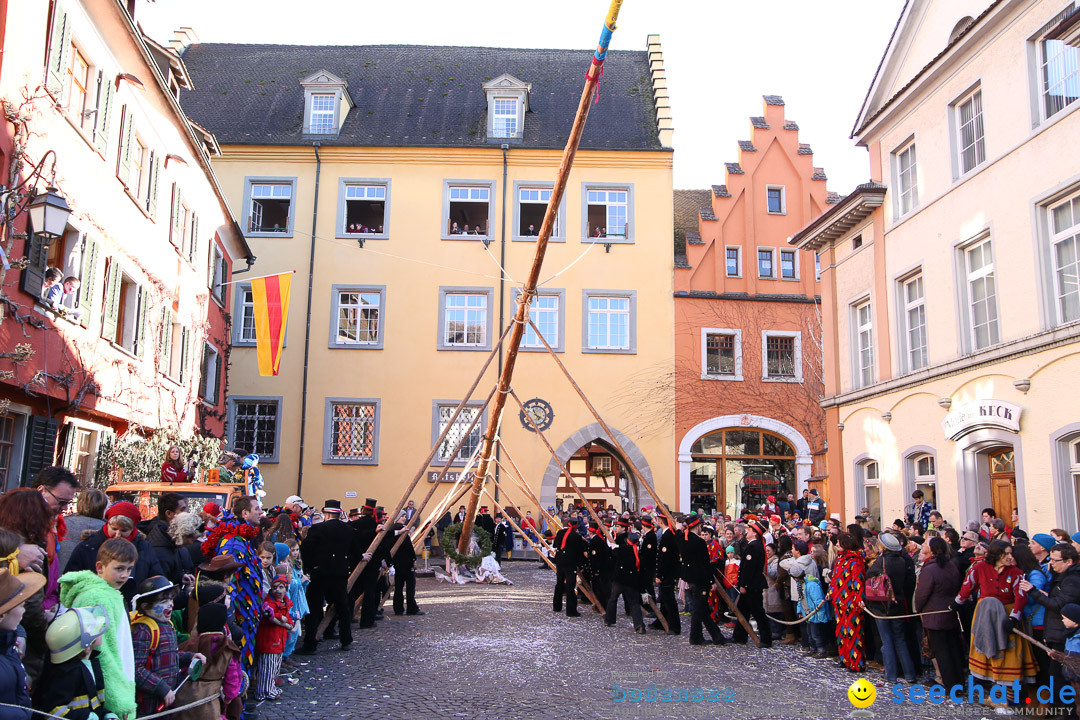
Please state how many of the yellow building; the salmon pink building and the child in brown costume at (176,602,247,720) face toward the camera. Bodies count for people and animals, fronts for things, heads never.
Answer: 2

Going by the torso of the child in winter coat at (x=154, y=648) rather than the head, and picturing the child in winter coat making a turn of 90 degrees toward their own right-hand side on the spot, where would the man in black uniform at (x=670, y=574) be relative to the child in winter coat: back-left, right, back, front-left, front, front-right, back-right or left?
back

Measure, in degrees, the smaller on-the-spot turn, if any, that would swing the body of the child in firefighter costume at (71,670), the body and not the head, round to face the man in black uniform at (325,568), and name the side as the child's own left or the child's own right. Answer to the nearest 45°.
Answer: approximately 45° to the child's own left

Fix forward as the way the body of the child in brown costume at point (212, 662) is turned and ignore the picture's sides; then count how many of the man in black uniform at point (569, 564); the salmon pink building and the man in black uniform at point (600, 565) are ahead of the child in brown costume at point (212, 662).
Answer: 3

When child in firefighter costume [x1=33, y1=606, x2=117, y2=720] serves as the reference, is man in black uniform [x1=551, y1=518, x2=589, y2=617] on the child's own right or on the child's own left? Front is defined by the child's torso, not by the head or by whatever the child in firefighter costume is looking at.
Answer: on the child's own left

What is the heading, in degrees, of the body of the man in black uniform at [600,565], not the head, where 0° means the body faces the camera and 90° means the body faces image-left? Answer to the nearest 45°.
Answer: approximately 90°

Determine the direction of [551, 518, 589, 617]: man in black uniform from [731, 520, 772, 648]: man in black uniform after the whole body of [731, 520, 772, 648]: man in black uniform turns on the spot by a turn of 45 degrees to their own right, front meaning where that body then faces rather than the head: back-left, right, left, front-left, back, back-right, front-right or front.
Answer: front

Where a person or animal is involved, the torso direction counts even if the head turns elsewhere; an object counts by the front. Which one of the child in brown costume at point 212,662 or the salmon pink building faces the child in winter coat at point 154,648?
the salmon pink building

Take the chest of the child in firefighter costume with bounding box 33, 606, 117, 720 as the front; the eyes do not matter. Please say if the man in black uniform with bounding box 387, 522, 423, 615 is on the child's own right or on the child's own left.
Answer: on the child's own left

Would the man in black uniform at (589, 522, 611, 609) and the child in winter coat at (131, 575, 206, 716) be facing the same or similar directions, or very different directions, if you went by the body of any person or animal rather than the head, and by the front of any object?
very different directions

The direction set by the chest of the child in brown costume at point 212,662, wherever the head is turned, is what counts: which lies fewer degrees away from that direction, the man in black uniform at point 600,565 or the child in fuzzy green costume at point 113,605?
the man in black uniform

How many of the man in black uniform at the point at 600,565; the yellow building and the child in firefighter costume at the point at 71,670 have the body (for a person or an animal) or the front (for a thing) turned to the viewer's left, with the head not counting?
1

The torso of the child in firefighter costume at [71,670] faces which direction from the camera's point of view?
to the viewer's right

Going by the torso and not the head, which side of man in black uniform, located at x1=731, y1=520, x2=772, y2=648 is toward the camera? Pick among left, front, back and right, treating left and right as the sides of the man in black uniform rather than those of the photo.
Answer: left

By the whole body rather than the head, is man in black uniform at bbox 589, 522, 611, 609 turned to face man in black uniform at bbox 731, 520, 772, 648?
no

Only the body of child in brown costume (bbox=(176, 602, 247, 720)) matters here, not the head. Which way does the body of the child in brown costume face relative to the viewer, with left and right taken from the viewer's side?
facing away from the viewer and to the right of the viewer

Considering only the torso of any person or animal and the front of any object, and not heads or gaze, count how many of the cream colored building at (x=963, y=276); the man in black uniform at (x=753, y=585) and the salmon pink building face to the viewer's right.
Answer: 0

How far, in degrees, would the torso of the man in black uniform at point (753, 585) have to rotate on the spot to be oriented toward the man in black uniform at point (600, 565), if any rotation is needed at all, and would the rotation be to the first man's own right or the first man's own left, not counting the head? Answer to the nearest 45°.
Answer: approximately 45° to the first man's own right

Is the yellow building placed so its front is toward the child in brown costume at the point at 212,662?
yes

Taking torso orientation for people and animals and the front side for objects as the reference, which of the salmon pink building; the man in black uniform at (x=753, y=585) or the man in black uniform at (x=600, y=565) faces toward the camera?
the salmon pink building
